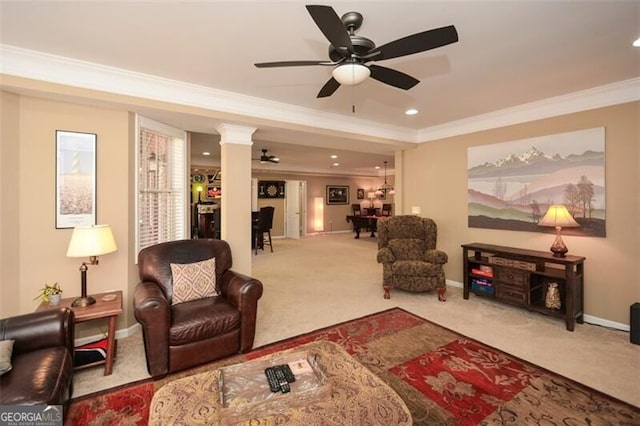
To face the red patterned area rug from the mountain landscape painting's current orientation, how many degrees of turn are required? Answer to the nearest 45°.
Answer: approximately 45° to its left

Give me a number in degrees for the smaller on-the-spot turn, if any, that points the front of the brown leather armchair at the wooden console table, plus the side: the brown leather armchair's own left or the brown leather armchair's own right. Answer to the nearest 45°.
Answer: approximately 45° to the brown leather armchair's own left

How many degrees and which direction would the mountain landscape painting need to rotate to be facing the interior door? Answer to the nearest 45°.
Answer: approximately 90° to its right

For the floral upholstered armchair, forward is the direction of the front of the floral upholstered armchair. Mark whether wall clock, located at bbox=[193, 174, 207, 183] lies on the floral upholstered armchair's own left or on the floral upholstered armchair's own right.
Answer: on the floral upholstered armchair's own right

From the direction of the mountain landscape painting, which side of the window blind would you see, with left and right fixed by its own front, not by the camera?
front

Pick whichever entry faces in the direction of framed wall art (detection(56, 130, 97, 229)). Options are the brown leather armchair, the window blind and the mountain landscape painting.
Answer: the mountain landscape painting

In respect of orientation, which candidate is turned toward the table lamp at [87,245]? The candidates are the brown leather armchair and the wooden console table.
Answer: the wooden console table

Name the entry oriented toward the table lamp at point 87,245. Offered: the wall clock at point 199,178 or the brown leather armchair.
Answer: the wall clock

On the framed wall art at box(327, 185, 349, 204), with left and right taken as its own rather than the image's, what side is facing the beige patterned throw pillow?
front

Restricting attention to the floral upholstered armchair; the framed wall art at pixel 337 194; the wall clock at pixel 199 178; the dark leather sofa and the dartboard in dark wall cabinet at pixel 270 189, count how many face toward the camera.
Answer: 4

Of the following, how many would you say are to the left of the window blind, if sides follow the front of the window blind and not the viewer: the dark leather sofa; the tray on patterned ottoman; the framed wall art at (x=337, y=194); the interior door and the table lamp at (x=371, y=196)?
3

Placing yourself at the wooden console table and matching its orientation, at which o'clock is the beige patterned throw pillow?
The beige patterned throw pillow is roughly at 12 o'clock from the wooden console table.

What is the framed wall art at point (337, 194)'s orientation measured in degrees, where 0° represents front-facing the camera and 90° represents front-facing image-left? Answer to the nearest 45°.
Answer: approximately 0°

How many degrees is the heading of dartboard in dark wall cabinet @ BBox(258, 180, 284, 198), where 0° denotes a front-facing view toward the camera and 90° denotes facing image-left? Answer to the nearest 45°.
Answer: approximately 0°

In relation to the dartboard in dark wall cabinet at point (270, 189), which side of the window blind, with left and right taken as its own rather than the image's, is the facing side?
left

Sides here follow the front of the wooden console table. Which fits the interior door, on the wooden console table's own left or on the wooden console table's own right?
on the wooden console table's own right

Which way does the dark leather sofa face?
to the viewer's right

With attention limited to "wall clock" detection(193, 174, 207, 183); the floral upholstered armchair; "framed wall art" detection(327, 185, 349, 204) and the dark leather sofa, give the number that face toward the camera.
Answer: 3
